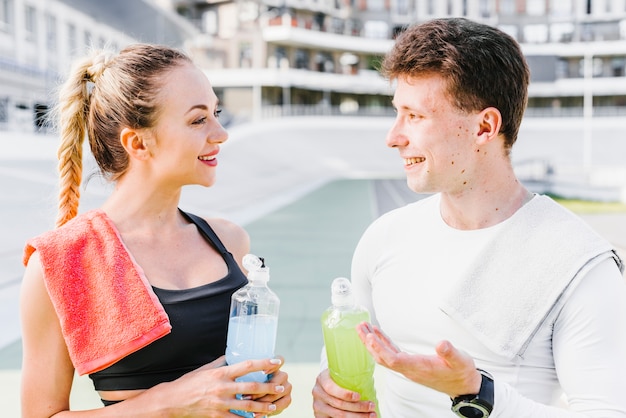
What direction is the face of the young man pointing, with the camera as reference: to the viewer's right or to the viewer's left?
to the viewer's left

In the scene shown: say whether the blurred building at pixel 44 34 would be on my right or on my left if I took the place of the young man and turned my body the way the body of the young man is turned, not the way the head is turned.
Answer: on my right

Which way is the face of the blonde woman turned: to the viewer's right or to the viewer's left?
to the viewer's right

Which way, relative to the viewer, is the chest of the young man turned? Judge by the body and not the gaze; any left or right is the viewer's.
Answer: facing the viewer and to the left of the viewer

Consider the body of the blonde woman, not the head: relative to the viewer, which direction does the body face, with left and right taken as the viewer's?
facing the viewer and to the right of the viewer
